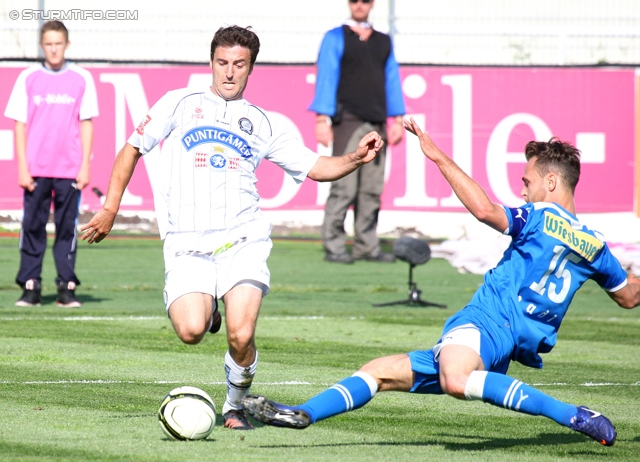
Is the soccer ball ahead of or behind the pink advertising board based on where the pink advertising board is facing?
ahead

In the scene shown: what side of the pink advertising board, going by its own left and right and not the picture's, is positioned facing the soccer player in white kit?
front

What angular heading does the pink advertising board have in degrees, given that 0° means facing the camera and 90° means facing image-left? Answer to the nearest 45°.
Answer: approximately 0°

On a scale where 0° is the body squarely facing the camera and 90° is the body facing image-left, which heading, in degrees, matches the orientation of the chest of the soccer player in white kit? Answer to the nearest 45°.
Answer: approximately 0°

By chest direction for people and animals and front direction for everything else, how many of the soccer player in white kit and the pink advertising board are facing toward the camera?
2

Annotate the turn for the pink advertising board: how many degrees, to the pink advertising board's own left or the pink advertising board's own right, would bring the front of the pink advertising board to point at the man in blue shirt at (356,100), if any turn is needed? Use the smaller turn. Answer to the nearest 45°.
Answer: approximately 45° to the pink advertising board's own right

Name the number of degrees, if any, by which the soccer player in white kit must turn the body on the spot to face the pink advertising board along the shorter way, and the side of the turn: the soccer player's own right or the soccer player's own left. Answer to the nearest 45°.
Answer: approximately 180°

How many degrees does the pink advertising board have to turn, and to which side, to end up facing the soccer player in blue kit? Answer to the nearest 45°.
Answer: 0° — it already faces them

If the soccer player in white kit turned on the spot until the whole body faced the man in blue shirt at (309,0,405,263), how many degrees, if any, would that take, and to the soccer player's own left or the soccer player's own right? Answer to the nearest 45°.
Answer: approximately 180°
